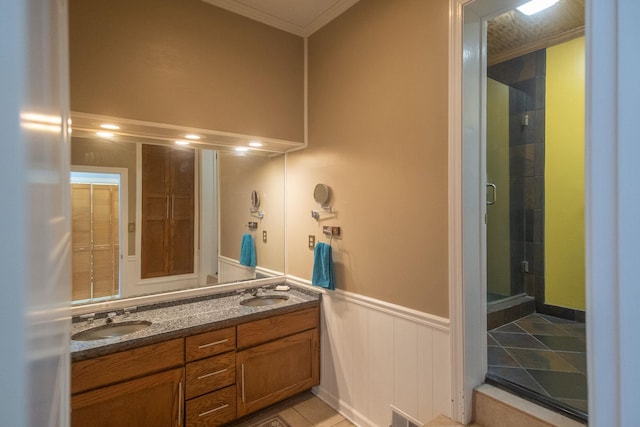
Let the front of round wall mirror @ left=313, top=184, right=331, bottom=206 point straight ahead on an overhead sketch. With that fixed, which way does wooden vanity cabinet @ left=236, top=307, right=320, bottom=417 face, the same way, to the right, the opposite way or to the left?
to the left

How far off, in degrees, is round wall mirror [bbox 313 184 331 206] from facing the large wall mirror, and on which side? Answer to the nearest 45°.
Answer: approximately 45° to its right

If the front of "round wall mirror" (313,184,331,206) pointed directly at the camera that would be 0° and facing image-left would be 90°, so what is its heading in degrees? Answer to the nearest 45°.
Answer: approximately 45°

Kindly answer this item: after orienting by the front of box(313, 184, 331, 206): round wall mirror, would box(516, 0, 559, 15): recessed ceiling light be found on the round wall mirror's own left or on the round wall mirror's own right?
on the round wall mirror's own left
